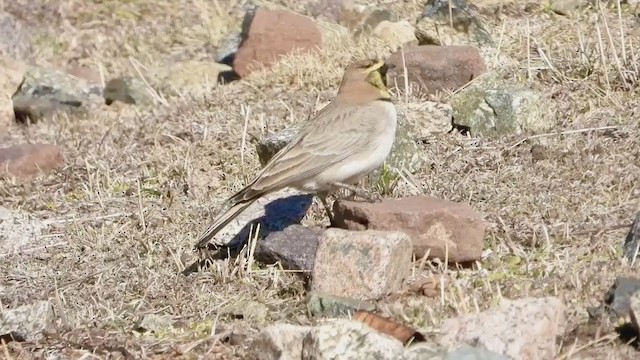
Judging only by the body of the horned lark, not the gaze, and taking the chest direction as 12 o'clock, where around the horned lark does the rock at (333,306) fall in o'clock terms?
The rock is roughly at 3 o'clock from the horned lark.

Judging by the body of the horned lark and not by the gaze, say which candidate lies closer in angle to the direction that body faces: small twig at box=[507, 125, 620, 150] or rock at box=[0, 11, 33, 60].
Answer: the small twig

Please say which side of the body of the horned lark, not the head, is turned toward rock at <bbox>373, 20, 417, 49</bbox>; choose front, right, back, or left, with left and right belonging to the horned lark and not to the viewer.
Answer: left

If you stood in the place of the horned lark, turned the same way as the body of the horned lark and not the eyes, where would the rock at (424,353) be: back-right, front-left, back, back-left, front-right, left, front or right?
right

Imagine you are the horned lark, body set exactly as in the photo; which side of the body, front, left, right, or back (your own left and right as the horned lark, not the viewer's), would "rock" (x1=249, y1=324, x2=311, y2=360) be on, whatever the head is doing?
right

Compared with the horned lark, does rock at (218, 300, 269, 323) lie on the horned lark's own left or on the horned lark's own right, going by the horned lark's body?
on the horned lark's own right

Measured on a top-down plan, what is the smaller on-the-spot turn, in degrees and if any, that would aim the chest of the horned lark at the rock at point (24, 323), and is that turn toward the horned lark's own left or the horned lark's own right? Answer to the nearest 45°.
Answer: approximately 135° to the horned lark's own right

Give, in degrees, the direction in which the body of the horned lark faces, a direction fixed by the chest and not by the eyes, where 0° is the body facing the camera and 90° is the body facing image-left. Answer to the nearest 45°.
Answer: approximately 270°

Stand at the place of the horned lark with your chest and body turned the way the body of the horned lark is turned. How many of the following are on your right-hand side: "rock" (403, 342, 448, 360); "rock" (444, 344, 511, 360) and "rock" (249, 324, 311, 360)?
3

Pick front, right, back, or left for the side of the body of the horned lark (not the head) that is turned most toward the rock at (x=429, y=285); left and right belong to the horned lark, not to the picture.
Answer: right

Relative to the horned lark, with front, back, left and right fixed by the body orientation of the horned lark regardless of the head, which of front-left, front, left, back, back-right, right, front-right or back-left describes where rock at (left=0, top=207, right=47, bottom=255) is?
back

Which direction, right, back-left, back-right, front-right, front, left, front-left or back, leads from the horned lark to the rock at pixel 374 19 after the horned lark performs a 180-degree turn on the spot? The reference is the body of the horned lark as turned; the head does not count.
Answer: right

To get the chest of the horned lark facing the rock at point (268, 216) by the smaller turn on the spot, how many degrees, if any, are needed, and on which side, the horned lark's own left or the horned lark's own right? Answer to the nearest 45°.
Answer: approximately 180°

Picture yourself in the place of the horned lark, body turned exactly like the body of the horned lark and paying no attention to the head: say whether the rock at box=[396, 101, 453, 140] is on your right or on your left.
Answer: on your left
